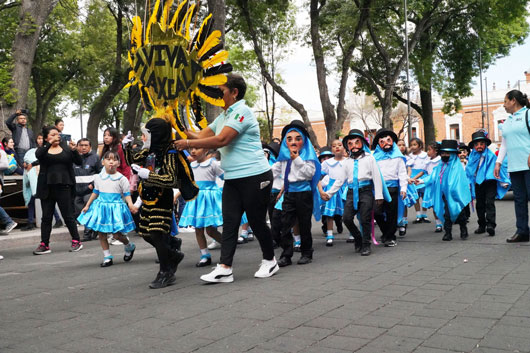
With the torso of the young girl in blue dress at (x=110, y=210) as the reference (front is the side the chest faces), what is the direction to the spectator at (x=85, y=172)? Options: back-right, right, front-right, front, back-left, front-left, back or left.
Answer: back

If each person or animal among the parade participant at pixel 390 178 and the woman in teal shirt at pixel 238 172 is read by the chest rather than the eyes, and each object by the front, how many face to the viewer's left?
1

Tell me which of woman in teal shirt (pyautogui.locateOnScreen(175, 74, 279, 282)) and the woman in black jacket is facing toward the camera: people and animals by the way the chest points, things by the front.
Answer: the woman in black jacket

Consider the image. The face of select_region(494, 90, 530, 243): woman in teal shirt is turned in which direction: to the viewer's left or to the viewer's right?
to the viewer's left

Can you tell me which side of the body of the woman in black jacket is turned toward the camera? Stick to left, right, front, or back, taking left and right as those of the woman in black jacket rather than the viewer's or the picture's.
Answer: front

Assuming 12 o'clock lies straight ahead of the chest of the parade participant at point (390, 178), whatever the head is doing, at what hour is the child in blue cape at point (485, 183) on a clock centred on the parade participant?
The child in blue cape is roughly at 8 o'clock from the parade participant.

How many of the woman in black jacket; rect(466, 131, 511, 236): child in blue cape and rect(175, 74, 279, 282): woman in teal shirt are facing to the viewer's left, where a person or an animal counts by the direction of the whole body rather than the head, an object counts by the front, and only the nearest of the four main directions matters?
1

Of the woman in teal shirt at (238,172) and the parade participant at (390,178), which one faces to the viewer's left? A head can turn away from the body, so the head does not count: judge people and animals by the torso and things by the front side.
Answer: the woman in teal shirt

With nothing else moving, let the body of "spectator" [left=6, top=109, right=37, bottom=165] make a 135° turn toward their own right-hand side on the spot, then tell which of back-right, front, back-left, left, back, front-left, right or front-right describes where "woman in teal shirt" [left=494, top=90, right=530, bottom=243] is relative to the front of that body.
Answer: back

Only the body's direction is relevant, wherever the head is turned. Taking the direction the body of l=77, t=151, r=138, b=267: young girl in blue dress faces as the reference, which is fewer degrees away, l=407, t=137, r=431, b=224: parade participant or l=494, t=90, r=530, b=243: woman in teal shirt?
the woman in teal shirt

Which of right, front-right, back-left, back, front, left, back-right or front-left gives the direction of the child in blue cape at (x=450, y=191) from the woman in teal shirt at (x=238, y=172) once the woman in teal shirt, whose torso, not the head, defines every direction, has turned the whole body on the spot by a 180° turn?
front-left

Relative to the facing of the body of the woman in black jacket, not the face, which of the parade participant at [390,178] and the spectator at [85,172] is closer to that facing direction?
the parade participant

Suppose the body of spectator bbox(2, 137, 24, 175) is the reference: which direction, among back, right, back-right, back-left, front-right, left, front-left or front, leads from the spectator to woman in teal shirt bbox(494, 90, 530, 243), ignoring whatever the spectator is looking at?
front

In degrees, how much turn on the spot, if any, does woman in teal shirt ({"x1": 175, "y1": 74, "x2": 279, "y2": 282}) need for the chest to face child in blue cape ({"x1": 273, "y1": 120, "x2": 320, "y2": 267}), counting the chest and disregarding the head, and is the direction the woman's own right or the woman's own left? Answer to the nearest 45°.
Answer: approximately 135° to the woman's own right

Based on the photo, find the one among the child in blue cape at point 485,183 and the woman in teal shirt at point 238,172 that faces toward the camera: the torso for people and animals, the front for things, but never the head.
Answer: the child in blue cape

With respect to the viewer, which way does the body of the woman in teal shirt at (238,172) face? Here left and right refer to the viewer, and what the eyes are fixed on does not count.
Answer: facing to the left of the viewer

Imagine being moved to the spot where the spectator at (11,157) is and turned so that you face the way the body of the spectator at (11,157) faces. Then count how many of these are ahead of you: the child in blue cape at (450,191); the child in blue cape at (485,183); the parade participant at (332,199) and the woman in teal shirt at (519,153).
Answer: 4

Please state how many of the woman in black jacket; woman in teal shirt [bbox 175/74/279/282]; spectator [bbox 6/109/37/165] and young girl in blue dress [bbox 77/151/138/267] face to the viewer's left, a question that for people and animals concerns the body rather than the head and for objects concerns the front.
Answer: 1

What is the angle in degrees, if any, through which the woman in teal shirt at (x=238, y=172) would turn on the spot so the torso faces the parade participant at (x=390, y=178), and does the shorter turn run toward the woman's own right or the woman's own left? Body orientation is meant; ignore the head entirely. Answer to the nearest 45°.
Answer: approximately 135° to the woman's own right

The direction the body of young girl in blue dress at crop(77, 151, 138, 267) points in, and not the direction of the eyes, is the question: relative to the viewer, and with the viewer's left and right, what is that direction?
facing the viewer
